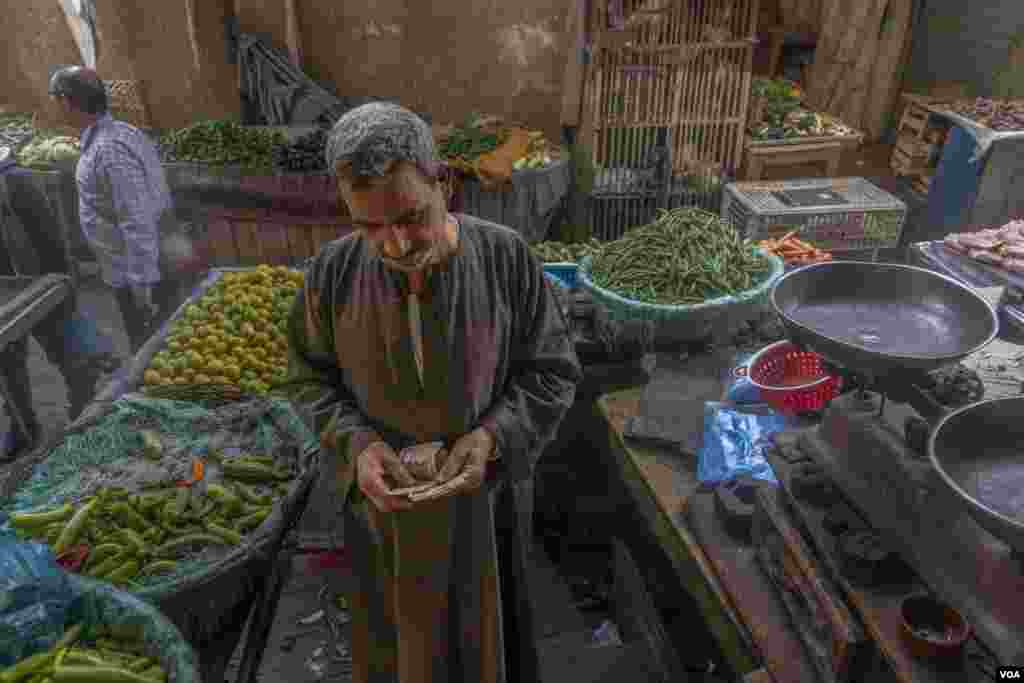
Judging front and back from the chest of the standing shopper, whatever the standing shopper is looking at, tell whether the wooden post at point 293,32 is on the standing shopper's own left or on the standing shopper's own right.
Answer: on the standing shopper's own right

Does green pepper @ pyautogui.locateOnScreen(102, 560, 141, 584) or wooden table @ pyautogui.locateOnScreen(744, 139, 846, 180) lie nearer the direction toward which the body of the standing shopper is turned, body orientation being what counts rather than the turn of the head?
the green pepper

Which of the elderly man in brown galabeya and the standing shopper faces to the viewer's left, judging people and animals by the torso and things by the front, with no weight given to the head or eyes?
the standing shopper

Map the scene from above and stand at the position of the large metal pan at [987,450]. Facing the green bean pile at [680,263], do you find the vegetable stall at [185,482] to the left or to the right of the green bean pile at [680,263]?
left

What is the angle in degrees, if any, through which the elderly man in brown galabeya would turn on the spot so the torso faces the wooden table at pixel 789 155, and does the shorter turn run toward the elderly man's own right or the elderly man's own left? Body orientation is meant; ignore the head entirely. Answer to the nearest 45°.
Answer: approximately 135° to the elderly man's own left

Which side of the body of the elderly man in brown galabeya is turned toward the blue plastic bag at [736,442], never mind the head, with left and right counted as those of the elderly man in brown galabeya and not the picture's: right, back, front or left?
left

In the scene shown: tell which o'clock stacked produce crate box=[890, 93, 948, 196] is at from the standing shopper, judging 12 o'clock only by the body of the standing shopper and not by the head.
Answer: The stacked produce crate is roughly at 6 o'clock from the standing shopper.

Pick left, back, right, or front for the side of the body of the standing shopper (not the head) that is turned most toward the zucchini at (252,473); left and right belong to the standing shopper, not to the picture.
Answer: left

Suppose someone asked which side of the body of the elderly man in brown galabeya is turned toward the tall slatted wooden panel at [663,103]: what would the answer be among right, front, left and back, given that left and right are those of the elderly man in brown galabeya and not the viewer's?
back

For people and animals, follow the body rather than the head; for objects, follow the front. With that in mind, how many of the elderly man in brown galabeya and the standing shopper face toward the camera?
1

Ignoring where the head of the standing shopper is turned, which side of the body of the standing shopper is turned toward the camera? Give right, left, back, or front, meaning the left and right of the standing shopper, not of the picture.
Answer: left
